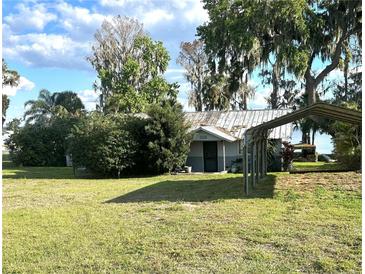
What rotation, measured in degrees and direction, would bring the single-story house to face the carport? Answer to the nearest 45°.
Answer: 0° — it already faces it

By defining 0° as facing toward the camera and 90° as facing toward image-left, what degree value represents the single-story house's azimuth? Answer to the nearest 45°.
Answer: approximately 0°

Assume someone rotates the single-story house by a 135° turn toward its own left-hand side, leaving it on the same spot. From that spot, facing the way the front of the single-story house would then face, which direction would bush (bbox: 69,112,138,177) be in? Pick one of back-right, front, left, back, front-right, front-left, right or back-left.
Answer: back
